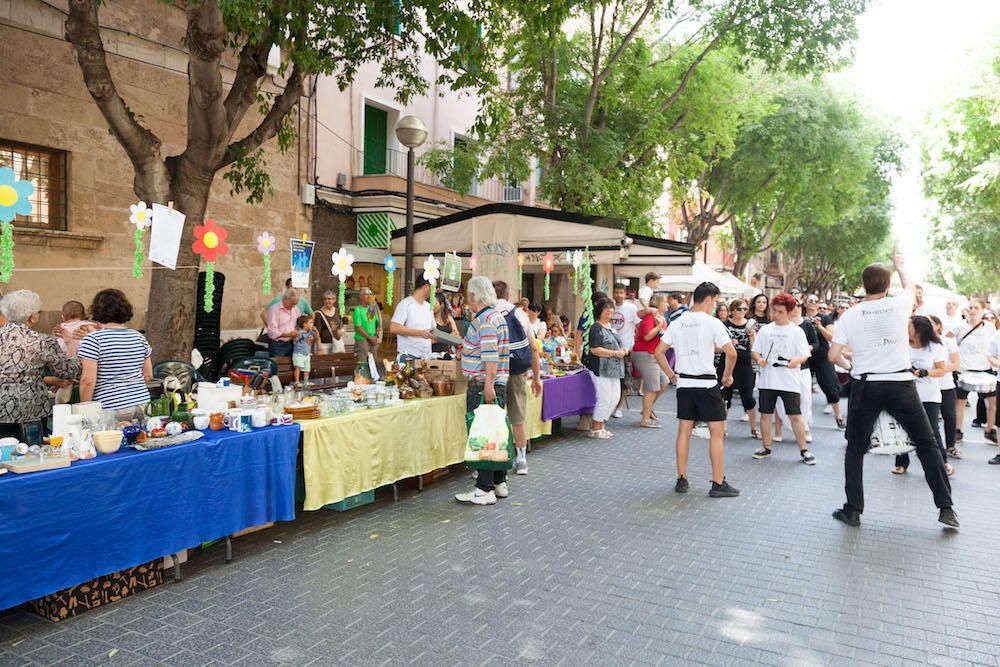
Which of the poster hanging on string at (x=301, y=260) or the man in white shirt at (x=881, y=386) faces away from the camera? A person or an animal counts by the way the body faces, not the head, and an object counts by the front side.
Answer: the man in white shirt

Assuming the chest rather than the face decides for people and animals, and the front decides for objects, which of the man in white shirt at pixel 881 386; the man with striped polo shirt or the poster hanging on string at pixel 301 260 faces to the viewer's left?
the man with striped polo shirt

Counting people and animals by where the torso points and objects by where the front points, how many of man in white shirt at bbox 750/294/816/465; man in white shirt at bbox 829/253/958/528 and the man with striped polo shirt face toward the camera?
1

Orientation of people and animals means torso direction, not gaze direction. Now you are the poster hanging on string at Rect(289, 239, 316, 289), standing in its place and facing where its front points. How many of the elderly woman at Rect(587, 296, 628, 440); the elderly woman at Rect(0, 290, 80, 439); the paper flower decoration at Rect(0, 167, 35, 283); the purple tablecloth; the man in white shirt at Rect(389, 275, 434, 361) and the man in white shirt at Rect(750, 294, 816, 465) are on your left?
4

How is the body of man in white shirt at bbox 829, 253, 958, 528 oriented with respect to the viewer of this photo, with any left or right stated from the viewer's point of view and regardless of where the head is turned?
facing away from the viewer

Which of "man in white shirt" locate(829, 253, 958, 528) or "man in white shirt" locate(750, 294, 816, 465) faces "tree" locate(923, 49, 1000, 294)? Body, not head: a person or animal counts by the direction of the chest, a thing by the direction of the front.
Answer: "man in white shirt" locate(829, 253, 958, 528)

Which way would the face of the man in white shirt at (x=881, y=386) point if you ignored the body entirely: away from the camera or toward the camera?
away from the camera

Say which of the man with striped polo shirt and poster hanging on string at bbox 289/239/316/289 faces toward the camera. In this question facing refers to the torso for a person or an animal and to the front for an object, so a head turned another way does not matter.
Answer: the poster hanging on string

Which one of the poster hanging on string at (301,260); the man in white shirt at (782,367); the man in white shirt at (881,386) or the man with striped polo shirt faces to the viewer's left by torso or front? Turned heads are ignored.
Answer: the man with striped polo shirt

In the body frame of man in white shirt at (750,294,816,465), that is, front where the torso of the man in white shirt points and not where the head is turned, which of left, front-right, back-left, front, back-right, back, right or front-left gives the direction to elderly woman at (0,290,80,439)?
front-right

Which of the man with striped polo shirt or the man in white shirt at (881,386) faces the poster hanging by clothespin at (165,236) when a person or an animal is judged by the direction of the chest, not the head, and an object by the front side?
the man with striped polo shirt

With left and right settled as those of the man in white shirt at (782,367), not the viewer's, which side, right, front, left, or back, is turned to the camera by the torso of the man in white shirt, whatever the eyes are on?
front

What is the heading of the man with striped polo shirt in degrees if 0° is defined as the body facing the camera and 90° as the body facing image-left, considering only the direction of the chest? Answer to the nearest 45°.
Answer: approximately 90°

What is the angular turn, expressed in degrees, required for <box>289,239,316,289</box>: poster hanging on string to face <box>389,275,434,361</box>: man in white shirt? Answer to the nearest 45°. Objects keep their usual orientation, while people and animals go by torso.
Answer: approximately 90° to its left

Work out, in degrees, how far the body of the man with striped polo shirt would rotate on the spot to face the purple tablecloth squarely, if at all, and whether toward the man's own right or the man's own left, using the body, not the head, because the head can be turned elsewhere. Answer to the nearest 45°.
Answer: approximately 90° to the man's own right

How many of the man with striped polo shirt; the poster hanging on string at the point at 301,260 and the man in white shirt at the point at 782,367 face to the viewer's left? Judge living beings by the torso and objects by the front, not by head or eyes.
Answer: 1

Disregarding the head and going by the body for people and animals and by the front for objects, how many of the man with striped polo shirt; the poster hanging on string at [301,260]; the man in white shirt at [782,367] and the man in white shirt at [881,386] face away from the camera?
1

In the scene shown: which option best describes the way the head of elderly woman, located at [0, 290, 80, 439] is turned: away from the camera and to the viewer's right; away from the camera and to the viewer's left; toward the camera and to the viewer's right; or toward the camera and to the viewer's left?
away from the camera and to the viewer's right
